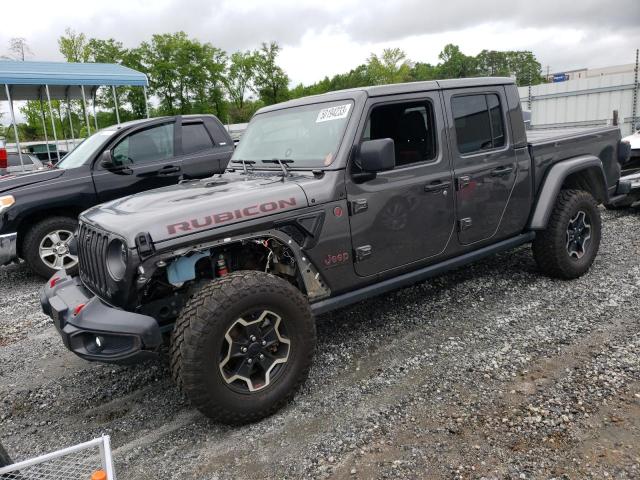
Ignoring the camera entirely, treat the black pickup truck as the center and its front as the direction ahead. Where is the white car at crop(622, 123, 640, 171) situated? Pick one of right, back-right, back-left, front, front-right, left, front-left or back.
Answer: back-left

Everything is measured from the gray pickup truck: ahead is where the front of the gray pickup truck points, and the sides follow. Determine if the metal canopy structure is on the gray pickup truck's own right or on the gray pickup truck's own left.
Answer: on the gray pickup truck's own right

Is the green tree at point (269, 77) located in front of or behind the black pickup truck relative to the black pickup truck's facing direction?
behind

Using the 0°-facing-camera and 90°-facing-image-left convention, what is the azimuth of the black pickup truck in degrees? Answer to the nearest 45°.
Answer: approximately 45°

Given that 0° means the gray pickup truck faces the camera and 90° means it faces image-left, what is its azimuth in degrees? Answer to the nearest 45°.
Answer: approximately 45°

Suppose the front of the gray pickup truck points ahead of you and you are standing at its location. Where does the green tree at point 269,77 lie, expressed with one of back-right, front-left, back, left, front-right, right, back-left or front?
back-right

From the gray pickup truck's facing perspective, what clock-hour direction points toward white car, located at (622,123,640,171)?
The white car is roughly at 6 o'clock from the gray pickup truck.

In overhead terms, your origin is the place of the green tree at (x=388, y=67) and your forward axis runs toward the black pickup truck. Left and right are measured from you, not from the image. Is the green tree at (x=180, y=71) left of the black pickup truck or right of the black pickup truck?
right
